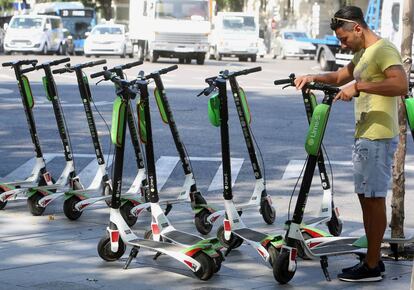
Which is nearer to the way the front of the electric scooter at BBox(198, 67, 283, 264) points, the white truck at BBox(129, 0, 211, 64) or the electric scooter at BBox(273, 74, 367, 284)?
the white truck

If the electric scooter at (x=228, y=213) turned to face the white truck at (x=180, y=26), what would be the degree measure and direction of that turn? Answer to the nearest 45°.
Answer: approximately 45° to its right

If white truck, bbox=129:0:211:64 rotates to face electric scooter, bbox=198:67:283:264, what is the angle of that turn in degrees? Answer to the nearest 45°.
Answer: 0° — it already faces it

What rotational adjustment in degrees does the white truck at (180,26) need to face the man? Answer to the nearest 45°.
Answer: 0° — it already faces them

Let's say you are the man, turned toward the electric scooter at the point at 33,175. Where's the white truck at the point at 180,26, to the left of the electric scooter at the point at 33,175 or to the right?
right

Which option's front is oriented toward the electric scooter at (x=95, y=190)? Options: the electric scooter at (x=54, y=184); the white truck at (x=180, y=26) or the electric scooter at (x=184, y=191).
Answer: the white truck

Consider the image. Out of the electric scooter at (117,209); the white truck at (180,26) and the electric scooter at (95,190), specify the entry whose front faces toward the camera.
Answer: the white truck

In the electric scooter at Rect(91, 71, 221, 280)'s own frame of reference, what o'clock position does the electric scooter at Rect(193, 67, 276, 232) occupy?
the electric scooter at Rect(193, 67, 276, 232) is roughly at 3 o'clock from the electric scooter at Rect(91, 71, 221, 280).

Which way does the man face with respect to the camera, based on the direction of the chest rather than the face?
to the viewer's left

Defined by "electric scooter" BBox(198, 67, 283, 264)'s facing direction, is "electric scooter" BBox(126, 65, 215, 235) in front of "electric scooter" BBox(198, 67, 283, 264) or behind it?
in front
